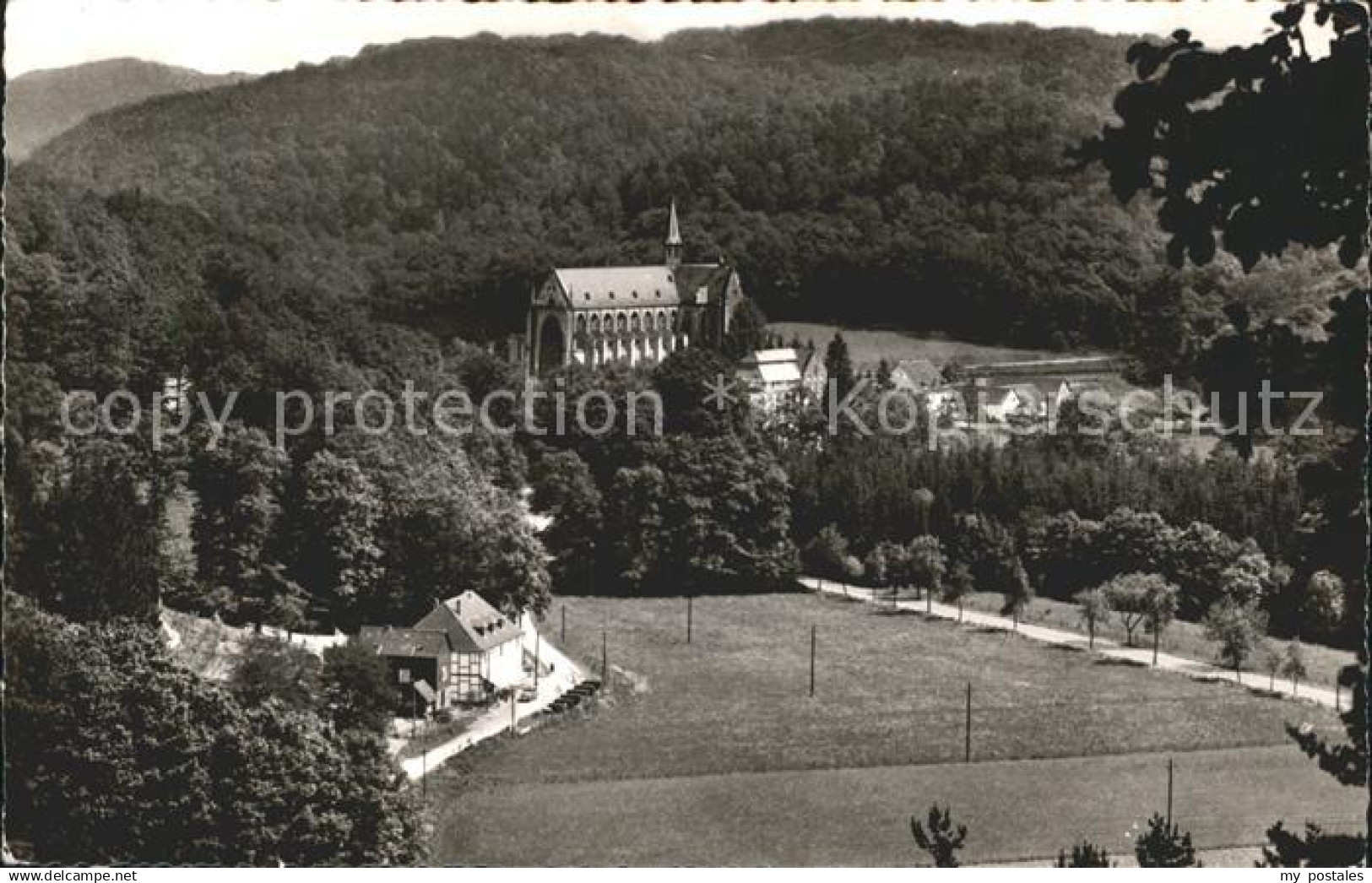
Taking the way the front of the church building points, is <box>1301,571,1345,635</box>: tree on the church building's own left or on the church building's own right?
on the church building's own left

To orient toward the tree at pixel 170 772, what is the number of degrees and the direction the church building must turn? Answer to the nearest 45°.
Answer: approximately 45° to its left

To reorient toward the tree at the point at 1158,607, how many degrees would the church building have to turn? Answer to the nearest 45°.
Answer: approximately 90° to its left

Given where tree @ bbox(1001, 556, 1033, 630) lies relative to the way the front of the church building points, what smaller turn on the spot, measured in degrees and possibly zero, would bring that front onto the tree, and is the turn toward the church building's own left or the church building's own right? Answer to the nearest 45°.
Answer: approximately 135° to the church building's own left

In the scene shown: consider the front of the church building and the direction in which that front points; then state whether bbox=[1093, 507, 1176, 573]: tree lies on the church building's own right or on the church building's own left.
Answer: on the church building's own left

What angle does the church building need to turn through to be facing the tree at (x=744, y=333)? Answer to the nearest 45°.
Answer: approximately 135° to its left

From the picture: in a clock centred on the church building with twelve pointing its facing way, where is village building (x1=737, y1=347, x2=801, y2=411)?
The village building is roughly at 7 o'clock from the church building.

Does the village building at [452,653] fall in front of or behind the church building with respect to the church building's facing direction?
in front

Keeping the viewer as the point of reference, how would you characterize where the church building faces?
facing the viewer and to the left of the viewer

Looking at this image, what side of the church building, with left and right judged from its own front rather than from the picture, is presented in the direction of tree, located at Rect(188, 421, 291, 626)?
front
